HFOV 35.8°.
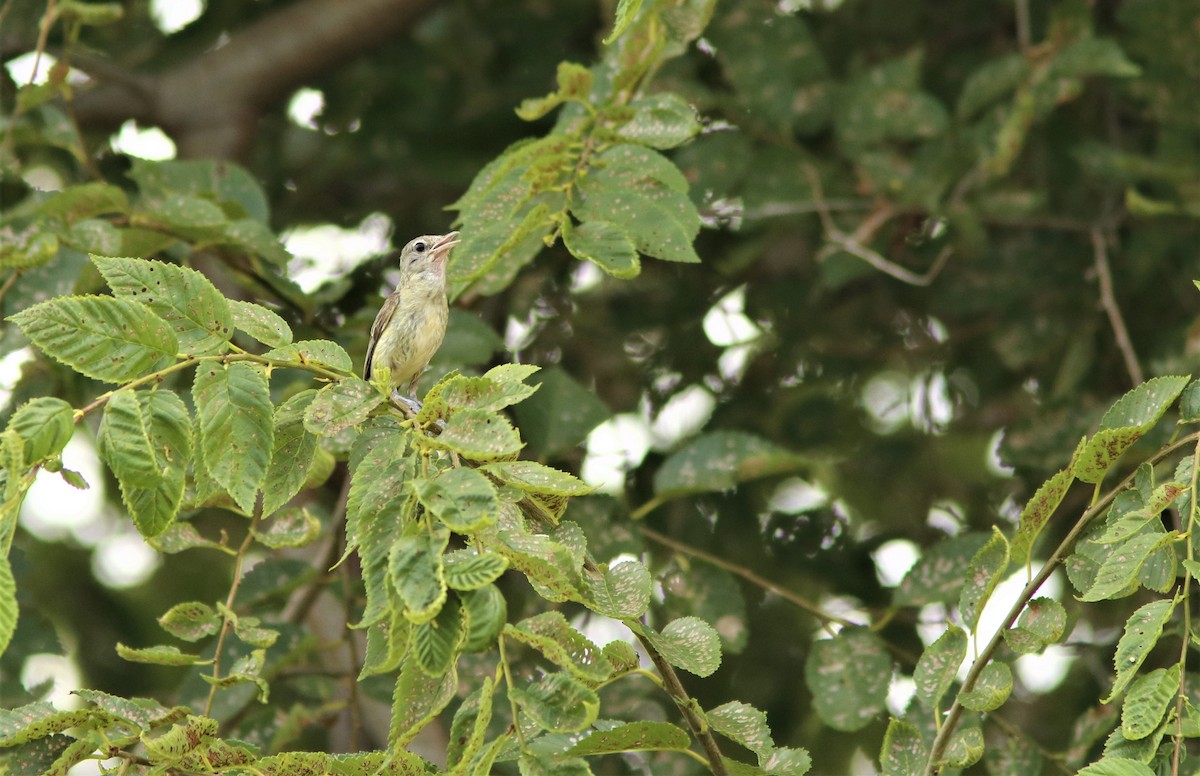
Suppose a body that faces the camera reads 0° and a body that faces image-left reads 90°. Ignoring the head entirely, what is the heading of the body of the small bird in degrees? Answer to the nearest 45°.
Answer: approximately 315°

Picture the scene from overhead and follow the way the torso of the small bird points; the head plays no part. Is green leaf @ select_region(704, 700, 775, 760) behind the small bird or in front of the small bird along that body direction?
in front

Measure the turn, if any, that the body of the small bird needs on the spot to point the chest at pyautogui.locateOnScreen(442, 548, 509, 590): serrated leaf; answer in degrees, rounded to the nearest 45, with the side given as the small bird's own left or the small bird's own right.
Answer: approximately 45° to the small bird's own right
